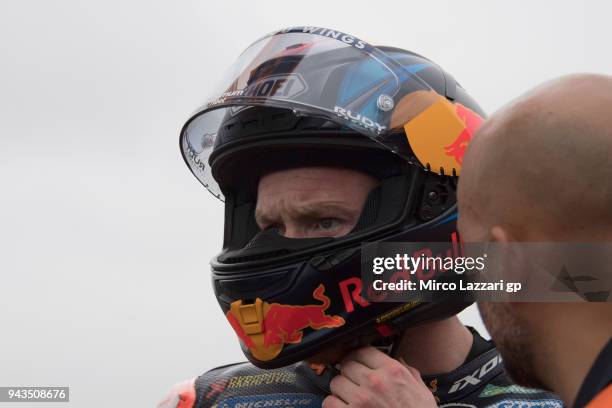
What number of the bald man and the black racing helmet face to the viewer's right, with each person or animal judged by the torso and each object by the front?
0

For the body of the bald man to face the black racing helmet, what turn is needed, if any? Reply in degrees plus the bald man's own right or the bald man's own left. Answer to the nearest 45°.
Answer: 0° — they already face it

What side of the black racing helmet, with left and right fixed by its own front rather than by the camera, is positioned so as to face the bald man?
left

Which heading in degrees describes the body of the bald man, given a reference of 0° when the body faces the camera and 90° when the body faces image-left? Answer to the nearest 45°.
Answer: approximately 135°

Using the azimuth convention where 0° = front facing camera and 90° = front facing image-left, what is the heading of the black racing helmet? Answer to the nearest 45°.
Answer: approximately 45°

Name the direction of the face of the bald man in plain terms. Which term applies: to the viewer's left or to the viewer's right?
to the viewer's left
